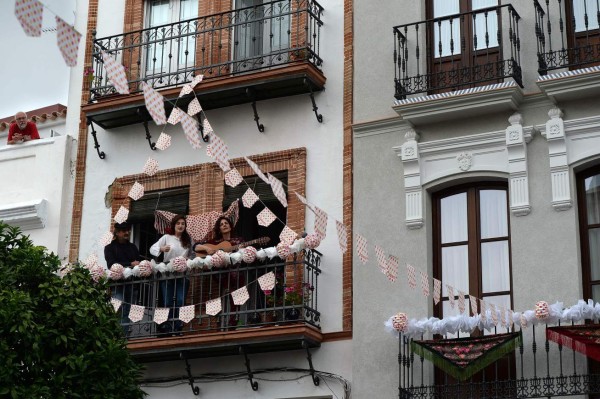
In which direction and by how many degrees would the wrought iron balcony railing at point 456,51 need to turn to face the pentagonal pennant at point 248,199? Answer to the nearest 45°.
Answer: approximately 45° to its right
